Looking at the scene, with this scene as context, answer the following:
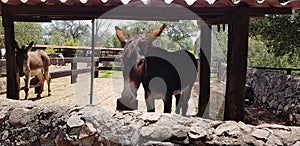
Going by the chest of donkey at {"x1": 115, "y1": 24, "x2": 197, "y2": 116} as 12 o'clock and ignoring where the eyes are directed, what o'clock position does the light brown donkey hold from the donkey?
The light brown donkey is roughly at 3 o'clock from the donkey.

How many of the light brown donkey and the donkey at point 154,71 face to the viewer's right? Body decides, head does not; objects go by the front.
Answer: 0

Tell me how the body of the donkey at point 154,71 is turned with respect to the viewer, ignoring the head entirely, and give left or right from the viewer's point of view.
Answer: facing the viewer and to the left of the viewer

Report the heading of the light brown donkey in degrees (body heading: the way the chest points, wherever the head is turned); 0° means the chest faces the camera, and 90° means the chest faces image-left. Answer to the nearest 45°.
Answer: approximately 45°

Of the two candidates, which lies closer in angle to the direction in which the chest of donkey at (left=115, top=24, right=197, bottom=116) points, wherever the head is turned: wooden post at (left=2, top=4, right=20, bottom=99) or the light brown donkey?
the wooden post

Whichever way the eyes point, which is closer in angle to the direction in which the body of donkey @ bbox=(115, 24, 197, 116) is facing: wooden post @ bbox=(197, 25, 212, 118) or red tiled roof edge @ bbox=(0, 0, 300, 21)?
the red tiled roof edge

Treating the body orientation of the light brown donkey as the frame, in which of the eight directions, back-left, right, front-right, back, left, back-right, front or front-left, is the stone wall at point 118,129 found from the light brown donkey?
front-left

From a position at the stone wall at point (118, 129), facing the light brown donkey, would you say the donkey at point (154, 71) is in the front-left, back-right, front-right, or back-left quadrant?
front-right

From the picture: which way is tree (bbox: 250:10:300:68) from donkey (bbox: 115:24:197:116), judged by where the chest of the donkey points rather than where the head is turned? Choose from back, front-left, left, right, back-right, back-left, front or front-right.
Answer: back

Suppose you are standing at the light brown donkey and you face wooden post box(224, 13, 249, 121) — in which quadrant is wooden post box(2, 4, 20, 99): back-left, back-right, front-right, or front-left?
front-right

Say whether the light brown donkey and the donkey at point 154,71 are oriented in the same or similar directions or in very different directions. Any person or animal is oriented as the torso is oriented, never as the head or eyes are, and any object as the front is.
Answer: same or similar directions

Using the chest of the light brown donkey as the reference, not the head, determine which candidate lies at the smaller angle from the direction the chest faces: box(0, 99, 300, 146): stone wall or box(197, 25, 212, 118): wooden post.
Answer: the stone wall

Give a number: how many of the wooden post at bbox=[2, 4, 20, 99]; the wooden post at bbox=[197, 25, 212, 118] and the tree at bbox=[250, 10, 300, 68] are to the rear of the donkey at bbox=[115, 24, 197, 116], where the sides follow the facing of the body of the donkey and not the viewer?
2

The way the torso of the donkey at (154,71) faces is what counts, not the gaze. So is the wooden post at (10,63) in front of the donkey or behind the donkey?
in front
